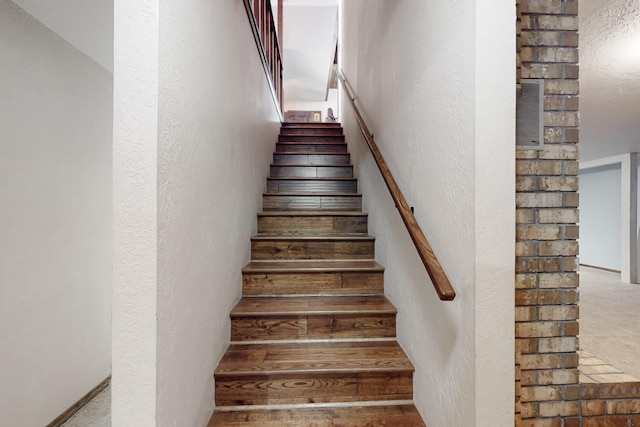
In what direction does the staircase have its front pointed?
toward the camera

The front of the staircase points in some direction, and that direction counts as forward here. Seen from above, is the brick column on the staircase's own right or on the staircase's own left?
on the staircase's own left
